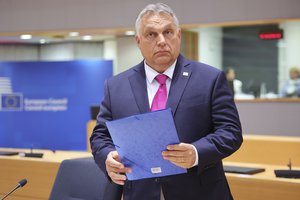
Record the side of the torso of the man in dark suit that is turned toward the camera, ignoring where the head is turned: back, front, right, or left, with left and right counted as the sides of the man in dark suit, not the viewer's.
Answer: front

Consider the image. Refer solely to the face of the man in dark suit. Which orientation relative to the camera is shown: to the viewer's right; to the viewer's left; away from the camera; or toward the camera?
toward the camera

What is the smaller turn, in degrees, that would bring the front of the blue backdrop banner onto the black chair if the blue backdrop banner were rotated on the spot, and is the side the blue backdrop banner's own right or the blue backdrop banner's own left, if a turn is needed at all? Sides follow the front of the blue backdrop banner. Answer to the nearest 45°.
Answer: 0° — it already faces it

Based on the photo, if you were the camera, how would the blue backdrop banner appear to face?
facing the viewer

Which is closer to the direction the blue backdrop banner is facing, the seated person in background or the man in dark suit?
the man in dark suit

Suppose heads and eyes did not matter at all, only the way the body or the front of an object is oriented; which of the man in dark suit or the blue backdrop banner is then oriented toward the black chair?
the blue backdrop banner

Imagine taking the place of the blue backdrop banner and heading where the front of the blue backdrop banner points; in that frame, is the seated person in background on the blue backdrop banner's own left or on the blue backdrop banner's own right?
on the blue backdrop banner's own left

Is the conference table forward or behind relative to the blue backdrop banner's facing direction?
forward
